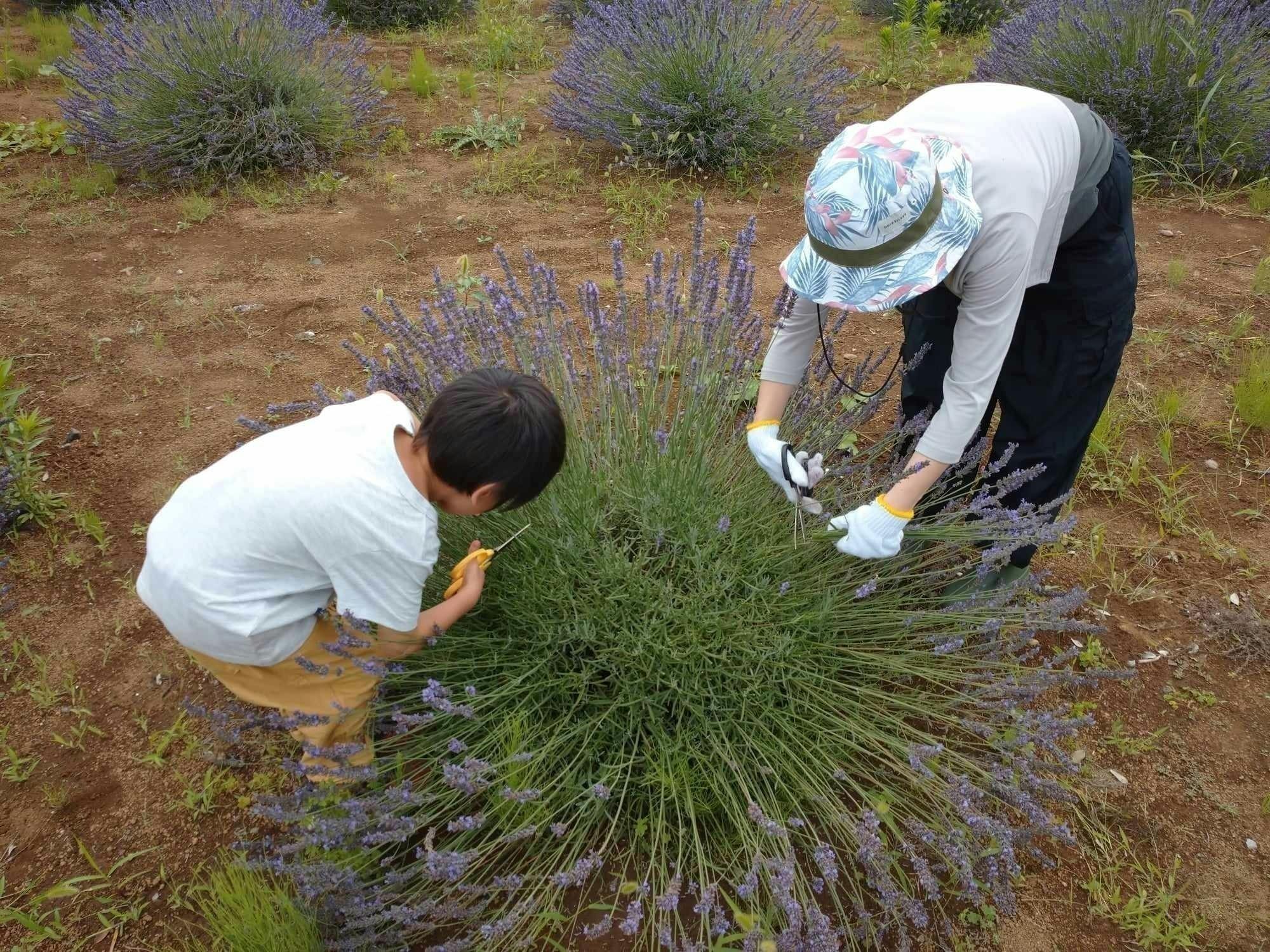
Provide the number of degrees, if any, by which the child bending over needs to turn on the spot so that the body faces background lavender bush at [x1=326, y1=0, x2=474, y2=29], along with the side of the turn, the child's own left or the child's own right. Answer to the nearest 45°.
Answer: approximately 90° to the child's own left

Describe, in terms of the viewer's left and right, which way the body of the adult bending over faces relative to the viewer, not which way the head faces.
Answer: facing the viewer and to the left of the viewer

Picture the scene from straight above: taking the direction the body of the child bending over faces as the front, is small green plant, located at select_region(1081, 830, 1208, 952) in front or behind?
in front

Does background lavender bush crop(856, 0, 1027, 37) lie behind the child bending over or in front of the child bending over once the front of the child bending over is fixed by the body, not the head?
in front

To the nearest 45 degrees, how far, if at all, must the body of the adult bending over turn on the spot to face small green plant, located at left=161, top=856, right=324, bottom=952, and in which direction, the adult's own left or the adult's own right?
0° — they already face it

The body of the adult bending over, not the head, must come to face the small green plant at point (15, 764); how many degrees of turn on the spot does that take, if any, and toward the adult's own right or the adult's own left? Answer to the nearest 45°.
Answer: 0° — they already face it

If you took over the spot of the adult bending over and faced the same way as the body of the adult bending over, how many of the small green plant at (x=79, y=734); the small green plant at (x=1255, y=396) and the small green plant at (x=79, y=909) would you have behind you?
1

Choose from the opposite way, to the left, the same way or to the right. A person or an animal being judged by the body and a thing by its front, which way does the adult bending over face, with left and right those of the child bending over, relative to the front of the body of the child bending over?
the opposite way

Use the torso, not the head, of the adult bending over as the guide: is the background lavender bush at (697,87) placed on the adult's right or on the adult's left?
on the adult's right

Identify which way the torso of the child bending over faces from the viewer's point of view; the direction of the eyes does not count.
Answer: to the viewer's right

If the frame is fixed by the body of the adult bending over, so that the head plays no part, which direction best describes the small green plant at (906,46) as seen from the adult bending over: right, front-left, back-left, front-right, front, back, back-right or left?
back-right

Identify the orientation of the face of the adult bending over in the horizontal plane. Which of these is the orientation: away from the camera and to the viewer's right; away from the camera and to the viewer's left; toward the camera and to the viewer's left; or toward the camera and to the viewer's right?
toward the camera and to the viewer's left

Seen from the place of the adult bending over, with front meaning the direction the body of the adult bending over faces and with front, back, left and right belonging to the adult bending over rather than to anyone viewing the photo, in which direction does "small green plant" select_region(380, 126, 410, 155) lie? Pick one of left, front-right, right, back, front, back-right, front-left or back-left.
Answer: right

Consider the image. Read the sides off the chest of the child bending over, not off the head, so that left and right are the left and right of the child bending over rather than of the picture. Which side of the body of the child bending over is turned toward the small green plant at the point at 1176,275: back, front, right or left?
front
